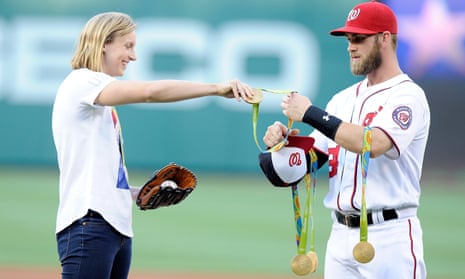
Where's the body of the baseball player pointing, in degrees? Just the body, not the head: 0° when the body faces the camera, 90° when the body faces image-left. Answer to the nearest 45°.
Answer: approximately 45°

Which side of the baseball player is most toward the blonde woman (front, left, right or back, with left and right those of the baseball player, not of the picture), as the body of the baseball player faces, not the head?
front

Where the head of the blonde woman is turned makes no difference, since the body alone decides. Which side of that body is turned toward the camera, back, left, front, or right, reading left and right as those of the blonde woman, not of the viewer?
right

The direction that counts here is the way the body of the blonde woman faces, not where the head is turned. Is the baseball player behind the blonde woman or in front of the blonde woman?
in front

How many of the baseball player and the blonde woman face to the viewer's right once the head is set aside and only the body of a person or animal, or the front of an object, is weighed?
1
